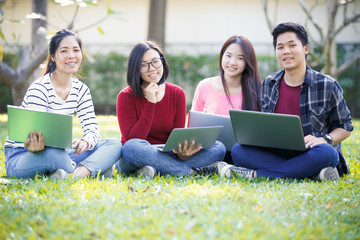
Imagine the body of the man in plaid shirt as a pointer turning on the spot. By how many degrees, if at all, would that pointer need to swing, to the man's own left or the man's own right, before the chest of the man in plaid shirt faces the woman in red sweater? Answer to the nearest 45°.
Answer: approximately 45° to the man's own right

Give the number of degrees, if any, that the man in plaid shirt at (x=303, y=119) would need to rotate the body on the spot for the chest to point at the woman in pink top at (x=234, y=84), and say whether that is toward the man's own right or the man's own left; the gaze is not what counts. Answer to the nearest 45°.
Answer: approximately 90° to the man's own right

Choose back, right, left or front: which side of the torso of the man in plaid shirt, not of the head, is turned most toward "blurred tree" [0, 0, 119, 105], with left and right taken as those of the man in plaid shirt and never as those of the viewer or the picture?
right

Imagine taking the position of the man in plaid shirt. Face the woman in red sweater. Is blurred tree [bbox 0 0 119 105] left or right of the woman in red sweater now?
right

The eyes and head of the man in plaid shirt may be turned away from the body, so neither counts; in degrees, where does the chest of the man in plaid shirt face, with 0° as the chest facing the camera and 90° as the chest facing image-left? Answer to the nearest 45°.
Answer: approximately 45°

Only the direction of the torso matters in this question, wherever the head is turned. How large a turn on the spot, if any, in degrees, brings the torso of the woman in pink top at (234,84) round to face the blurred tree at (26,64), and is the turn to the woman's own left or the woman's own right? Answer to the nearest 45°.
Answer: approximately 135° to the woman's own right

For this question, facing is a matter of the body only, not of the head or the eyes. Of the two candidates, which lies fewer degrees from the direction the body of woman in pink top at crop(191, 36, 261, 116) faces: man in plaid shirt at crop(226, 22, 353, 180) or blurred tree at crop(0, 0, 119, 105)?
the man in plaid shirt

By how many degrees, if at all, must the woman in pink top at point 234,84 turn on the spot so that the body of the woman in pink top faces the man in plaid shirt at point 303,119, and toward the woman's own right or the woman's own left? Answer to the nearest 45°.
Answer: approximately 45° to the woman's own left

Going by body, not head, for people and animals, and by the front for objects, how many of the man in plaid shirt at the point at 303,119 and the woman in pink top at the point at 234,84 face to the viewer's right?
0

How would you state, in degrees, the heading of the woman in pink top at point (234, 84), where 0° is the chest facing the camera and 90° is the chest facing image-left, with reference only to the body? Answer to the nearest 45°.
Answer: approximately 0°

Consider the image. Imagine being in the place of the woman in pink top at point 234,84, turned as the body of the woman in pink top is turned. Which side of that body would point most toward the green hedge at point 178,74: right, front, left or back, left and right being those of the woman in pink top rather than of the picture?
back
